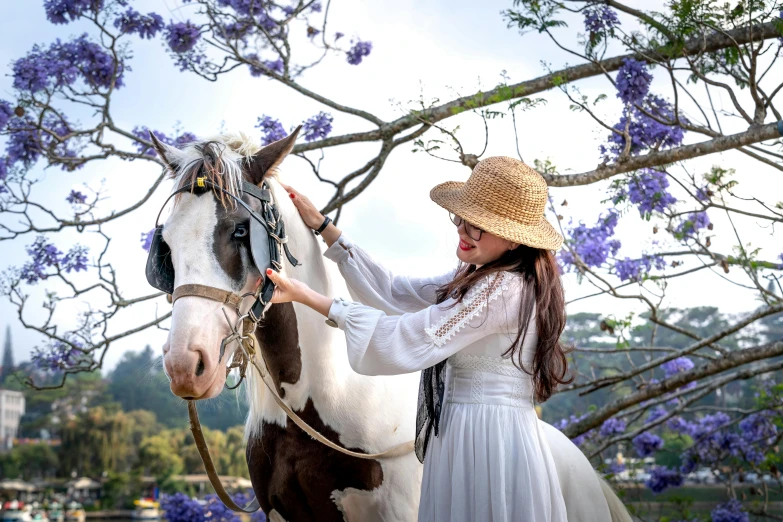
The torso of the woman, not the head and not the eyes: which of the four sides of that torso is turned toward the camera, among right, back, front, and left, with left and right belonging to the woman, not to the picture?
left

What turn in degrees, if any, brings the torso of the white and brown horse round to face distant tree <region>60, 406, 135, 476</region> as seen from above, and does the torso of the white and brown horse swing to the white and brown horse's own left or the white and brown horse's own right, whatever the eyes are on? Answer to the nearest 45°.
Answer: approximately 135° to the white and brown horse's own right

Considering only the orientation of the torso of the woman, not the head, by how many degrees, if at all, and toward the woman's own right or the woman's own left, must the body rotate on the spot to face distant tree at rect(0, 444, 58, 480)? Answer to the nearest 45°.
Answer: approximately 45° to the woman's own right

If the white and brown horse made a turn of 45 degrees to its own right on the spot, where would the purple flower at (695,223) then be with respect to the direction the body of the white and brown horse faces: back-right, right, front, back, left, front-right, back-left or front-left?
back-right

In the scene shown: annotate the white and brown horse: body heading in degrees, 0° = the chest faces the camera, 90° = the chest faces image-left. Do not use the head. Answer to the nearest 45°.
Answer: approximately 45°

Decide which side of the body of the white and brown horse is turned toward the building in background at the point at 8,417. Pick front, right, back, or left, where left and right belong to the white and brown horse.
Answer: right

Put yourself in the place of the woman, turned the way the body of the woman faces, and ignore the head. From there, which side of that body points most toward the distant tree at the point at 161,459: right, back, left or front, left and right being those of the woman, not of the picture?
right

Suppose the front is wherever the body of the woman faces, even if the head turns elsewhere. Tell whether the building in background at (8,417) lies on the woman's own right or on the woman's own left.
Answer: on the woman's own right

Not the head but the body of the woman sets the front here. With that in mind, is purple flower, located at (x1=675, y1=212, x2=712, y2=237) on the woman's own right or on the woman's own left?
on the woman's own right

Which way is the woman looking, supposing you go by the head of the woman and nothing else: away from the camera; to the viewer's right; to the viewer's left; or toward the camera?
to the viewer's left

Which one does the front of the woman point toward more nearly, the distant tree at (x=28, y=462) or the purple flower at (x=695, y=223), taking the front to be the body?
the distant tree
